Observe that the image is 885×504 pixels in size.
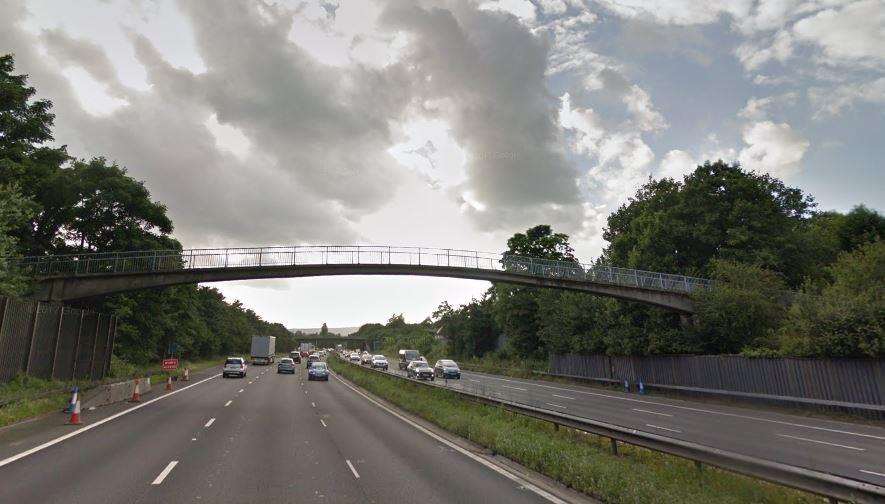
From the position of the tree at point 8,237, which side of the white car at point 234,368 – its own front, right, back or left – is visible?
back

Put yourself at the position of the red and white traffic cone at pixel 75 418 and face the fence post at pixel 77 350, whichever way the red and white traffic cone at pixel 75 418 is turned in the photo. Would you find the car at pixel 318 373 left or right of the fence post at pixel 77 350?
right

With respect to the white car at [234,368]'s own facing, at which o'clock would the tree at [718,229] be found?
The tree is roughly at 4 o'clock from the white car.

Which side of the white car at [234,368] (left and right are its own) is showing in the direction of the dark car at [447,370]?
right

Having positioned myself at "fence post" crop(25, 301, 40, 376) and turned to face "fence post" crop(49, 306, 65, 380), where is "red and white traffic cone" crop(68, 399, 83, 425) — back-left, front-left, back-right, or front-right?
back-right

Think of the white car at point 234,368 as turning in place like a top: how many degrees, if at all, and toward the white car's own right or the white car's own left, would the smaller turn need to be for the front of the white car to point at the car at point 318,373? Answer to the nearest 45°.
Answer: approximately 135° to the white car's own right

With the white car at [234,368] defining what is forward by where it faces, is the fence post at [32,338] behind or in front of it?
behind

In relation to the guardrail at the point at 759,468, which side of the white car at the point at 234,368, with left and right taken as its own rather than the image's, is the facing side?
back

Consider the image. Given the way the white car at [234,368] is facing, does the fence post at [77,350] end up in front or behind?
behind

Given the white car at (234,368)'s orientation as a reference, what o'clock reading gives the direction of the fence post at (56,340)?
The fence post is roughly at 7 o'clock from the white car.

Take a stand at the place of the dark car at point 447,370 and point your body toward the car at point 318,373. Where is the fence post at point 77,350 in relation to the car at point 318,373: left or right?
left

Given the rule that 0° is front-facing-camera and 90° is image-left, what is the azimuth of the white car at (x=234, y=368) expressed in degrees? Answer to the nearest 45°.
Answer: approximately 180°
